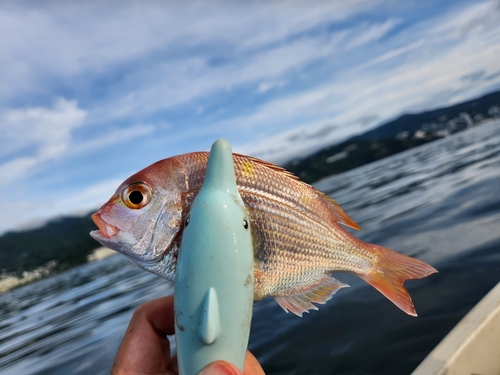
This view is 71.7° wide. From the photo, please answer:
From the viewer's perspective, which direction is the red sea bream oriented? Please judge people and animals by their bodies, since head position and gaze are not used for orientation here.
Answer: to the viewer's left
